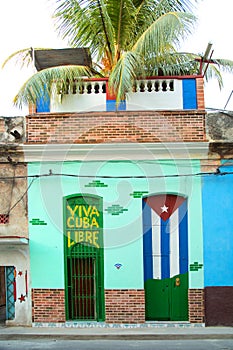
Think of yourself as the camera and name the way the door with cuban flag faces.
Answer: facing the viewer

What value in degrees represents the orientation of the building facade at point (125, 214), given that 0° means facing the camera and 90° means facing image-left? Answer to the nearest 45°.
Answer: approximately 0°
